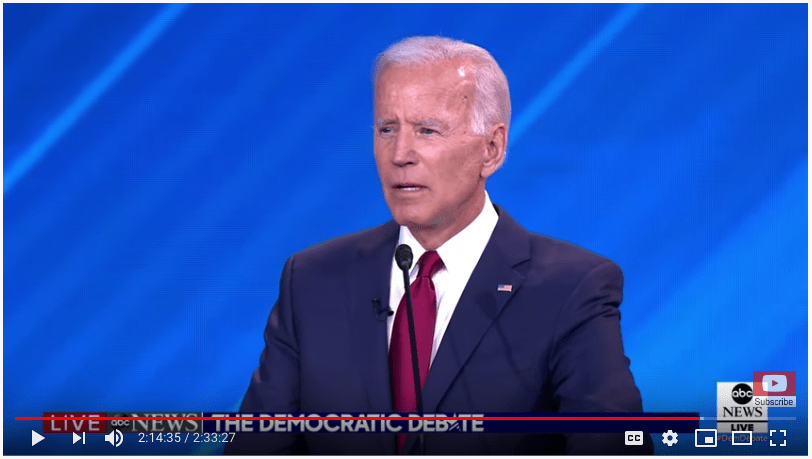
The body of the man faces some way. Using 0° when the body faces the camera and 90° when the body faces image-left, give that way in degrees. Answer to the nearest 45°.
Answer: approximately 45°

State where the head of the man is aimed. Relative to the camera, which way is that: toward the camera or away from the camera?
toward the camera
